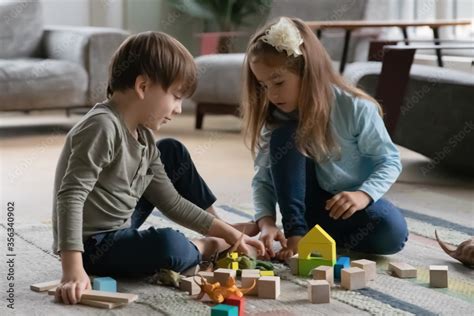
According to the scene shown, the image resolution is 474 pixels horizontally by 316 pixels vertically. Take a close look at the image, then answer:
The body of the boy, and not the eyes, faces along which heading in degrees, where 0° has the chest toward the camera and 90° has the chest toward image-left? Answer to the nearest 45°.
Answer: approximately 315°

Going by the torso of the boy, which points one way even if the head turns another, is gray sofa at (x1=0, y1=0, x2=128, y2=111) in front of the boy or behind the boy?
behind

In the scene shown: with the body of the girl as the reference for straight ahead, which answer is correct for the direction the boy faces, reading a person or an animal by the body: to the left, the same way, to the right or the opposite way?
to the left
